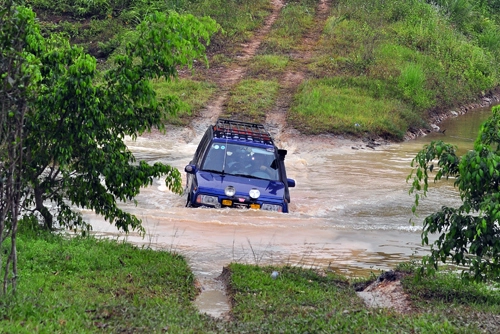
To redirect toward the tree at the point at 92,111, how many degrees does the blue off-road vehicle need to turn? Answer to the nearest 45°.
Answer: approximately 45° to its right

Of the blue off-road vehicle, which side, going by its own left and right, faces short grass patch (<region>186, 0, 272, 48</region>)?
back

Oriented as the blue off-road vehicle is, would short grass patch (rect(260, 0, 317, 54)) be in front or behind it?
behind

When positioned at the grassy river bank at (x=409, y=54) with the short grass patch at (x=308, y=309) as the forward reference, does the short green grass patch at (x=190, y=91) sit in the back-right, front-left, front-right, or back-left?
front-right

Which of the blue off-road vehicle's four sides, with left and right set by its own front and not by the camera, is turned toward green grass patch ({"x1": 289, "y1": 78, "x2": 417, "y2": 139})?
back

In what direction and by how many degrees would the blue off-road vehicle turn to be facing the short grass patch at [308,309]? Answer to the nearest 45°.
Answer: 0° — it already faces it

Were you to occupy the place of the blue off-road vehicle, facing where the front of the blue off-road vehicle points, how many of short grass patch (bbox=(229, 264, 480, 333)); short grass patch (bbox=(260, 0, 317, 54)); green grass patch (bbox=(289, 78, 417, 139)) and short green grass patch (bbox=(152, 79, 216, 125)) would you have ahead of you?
1

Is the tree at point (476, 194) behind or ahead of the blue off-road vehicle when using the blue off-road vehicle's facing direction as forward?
ahead

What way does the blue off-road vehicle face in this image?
toward the camera

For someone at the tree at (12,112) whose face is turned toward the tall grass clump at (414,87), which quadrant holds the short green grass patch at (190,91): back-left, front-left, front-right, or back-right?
front-left

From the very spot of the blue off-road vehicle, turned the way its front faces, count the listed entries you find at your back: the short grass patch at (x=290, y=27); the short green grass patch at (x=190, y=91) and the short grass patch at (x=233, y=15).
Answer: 3

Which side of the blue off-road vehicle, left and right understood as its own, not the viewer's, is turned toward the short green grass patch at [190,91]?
back

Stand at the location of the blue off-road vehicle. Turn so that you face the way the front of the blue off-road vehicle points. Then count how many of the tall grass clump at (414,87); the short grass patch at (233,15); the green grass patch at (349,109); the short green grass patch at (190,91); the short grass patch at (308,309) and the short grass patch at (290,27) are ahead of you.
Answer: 1

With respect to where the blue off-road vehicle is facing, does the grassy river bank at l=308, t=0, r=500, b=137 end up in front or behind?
behind

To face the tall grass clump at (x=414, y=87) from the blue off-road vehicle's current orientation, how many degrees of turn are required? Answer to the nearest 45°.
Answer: approximately 180°

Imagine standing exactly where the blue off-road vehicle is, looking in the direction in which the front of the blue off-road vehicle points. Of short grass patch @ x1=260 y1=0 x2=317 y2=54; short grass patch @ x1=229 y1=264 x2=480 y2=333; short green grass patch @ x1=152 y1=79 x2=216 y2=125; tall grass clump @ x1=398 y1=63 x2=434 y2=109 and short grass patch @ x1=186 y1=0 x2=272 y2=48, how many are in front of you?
1
